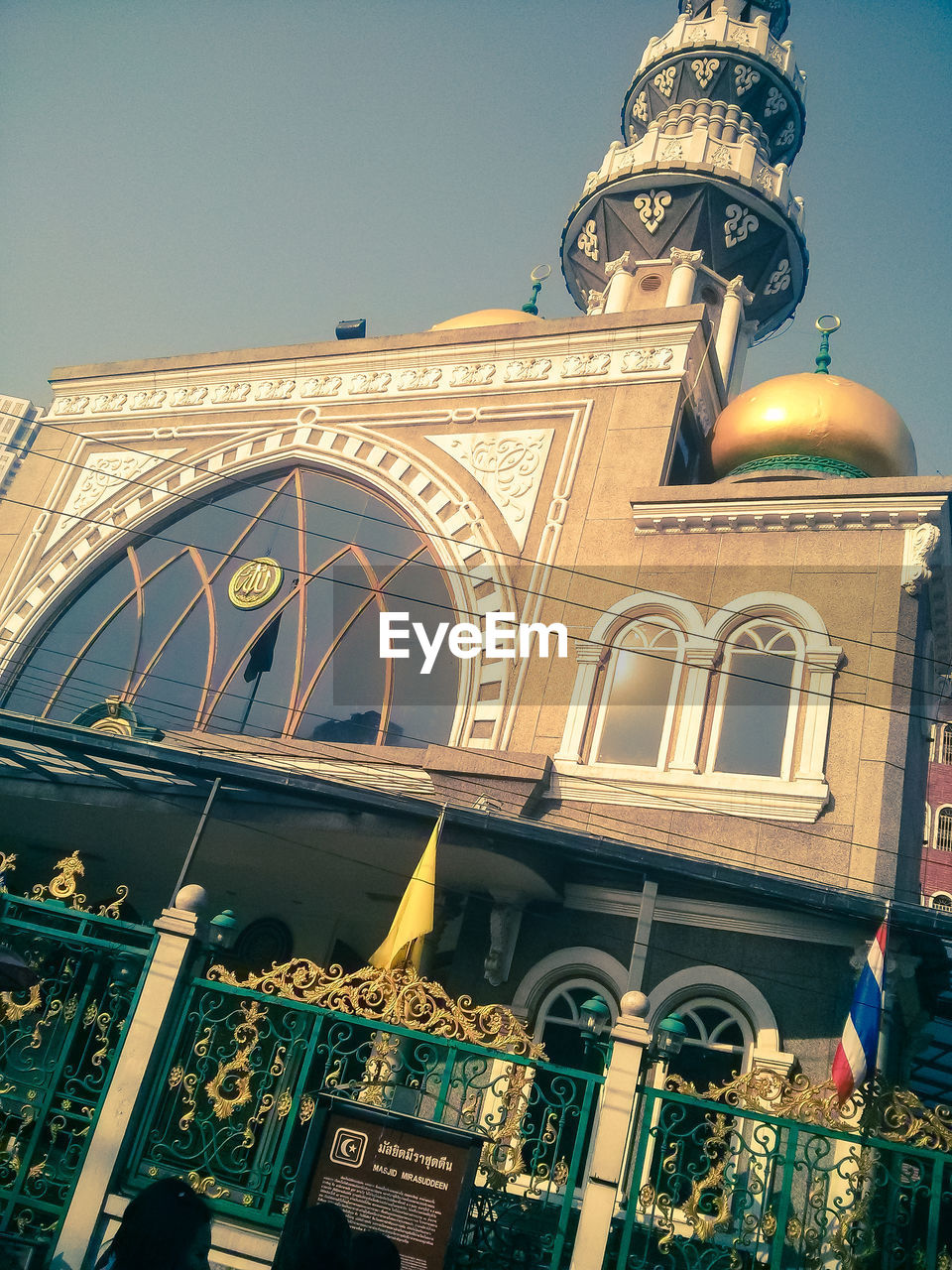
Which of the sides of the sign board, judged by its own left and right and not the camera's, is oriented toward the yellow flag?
back

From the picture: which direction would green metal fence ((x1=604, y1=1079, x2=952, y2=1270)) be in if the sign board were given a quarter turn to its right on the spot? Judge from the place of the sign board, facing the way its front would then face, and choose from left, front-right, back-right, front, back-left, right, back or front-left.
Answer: back

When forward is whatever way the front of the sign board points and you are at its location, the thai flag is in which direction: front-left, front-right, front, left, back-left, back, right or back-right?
back-left

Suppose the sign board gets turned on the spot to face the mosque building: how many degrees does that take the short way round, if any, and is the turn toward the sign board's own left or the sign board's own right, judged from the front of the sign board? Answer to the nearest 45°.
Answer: approximately 180°

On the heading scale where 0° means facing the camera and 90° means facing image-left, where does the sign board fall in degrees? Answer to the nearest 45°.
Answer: approximately 0°

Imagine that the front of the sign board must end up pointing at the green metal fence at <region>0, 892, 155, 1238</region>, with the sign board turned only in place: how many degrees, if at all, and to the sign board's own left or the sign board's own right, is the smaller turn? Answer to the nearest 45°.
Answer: approximately 135° to the sign board's own right

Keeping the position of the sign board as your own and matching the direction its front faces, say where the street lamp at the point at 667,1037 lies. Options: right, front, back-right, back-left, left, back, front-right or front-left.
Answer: back-left

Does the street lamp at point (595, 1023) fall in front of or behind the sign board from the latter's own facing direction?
behind
